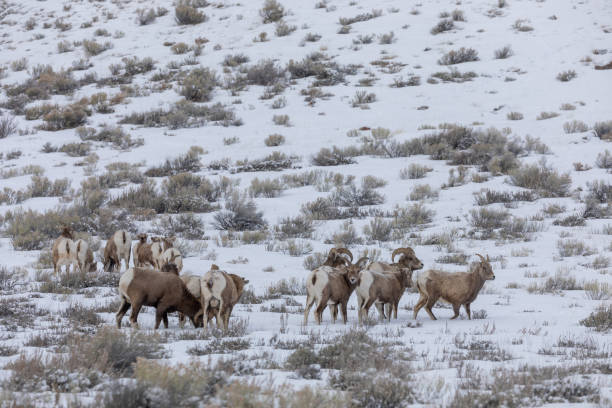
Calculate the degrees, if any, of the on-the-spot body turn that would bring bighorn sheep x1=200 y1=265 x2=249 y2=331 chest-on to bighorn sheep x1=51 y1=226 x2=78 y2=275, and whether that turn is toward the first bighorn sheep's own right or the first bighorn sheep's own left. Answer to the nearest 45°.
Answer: approximately 90° to the first bighorn sheep's own left

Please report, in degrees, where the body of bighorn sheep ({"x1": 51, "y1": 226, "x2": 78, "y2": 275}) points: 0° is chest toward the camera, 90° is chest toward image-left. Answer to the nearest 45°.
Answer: approximately 180°

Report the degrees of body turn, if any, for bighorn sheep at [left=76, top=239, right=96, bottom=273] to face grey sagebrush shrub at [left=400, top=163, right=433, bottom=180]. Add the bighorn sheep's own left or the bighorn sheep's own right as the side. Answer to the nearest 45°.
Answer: approximately 45° to the bighorn sheep's own right

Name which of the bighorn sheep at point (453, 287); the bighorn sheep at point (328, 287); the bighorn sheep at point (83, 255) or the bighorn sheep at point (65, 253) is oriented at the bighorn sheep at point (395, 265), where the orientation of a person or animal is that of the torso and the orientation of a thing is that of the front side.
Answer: the bighorn sheep at point (328, 287)

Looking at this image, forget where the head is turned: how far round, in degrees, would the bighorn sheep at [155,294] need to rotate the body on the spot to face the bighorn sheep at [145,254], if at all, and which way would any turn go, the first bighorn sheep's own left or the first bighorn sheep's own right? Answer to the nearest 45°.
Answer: approximately 90° to the first bighorn sheep's own left

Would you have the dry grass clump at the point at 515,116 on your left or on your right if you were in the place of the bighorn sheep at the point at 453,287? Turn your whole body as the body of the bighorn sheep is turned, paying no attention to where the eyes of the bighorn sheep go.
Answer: on your left

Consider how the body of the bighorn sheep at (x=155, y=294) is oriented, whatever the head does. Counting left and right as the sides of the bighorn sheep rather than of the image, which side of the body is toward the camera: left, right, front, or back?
right

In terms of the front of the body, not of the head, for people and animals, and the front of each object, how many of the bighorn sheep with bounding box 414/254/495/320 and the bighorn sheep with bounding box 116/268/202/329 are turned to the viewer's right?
2

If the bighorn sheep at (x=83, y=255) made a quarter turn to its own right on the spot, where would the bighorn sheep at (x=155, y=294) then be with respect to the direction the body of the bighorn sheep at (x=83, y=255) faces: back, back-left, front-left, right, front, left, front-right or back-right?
right

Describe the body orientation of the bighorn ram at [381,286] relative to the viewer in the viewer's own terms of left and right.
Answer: facing away from the viewer and to the right of the viewer

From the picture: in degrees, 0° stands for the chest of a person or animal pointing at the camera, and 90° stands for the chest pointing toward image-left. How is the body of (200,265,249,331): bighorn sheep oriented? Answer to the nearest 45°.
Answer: approximately 225°
